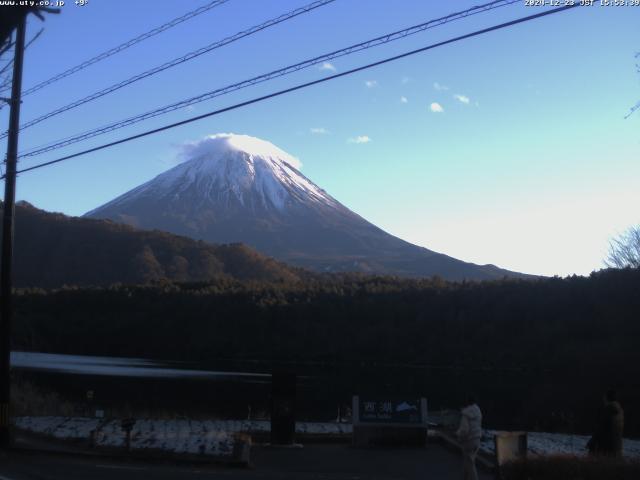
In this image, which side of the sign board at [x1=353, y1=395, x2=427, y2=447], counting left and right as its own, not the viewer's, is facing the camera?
front

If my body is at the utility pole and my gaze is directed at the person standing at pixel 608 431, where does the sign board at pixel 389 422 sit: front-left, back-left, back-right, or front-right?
front-left

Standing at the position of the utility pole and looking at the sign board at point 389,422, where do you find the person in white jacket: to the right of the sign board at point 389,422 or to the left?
right

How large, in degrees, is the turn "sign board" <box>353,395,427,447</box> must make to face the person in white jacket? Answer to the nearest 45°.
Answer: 0° — it already faces them

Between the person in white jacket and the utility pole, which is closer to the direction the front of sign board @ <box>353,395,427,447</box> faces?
the person in white jacket

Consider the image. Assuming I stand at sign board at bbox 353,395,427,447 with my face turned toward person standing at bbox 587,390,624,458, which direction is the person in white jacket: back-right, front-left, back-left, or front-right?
front-right

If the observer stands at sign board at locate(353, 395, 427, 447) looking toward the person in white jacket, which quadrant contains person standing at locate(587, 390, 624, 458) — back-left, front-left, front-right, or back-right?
front-left

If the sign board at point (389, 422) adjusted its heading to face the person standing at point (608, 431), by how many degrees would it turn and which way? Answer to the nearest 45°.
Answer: approximately 45° to its left

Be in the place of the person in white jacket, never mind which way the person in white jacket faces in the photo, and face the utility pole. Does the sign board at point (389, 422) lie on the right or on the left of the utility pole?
right

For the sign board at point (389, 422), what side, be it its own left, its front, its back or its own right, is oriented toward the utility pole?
right
